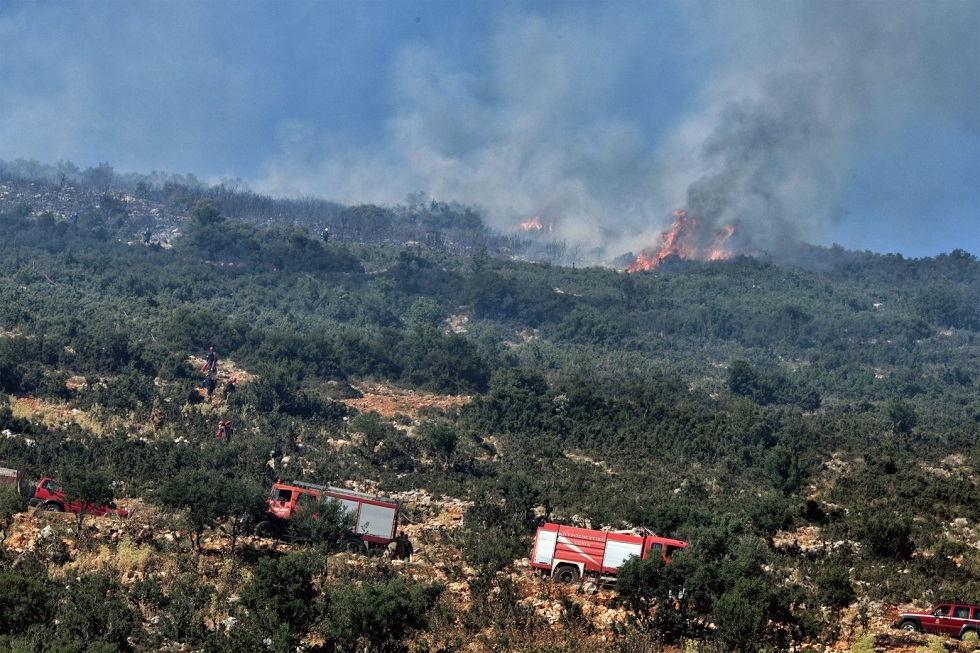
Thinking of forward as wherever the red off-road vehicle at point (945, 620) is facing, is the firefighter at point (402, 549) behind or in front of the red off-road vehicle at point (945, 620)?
in front

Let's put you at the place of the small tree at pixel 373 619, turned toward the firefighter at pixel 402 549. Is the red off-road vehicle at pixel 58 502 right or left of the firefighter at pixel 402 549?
left

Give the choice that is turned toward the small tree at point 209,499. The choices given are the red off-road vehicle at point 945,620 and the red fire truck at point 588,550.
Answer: the red off-road vehicle

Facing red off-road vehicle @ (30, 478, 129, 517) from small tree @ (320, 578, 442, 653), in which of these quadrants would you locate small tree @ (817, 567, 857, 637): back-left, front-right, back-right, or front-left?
back-right

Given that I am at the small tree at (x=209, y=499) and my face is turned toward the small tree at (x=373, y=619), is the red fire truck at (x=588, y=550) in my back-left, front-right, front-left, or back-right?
front-left

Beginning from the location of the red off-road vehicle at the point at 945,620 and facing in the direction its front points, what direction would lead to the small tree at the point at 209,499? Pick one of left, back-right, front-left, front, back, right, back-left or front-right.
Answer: front

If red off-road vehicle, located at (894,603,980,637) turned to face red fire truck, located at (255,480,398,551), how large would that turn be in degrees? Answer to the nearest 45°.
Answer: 0° — it already faces it

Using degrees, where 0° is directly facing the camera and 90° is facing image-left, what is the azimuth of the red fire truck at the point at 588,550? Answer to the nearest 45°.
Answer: approximately 270°

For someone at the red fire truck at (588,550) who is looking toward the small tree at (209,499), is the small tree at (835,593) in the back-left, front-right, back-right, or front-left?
back-left

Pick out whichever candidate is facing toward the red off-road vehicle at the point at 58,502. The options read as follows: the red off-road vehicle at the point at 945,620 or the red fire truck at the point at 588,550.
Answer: the red off-road vehicle at the point at 945,620

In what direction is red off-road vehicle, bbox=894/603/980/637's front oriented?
to the viewer's left

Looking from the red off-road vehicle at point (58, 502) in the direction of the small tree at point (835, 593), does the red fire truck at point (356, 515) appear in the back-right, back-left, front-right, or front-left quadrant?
front-left
